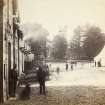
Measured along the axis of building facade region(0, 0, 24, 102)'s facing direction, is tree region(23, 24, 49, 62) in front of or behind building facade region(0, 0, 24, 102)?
in front

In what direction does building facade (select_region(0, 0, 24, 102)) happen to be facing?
to the viewer's right

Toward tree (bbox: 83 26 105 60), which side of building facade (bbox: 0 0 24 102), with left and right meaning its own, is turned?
left
